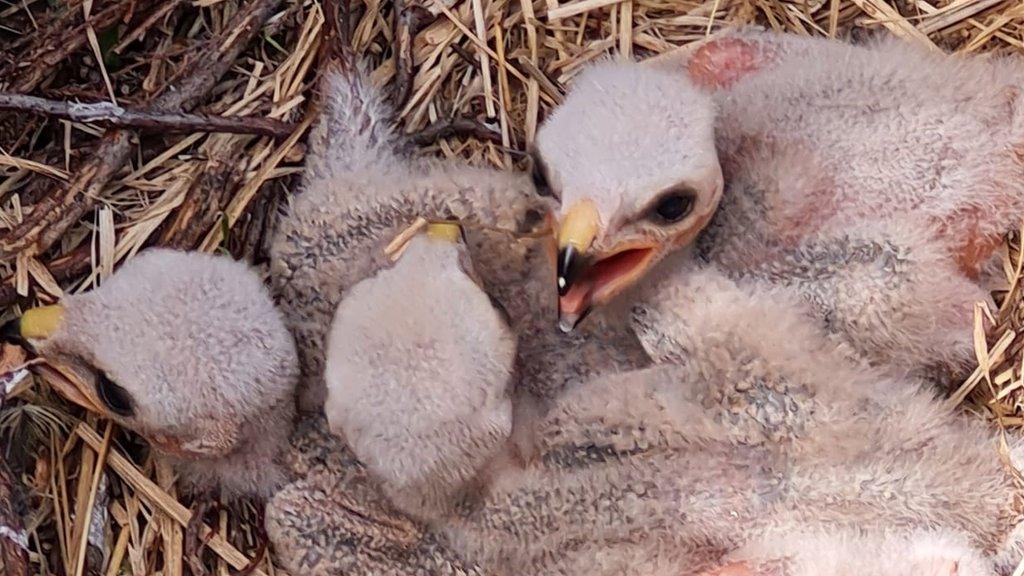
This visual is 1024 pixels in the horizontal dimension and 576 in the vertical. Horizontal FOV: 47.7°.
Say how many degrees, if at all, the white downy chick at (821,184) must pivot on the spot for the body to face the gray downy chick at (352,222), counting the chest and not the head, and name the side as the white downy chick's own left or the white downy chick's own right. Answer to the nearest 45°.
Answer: approximately 45° to the white downy chick's own right

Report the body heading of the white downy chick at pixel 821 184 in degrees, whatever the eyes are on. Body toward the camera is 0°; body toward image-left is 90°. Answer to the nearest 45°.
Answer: approximately 45°

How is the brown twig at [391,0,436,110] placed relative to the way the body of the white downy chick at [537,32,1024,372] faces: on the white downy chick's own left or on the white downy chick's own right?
on the white downy chick's own right
